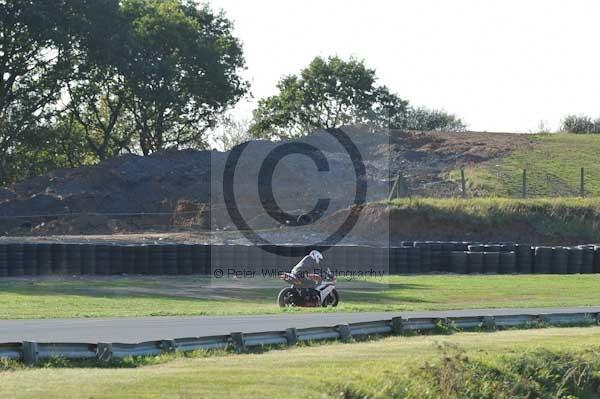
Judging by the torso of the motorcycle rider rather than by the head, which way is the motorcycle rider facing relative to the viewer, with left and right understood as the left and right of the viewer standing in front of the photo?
facing to the right of the viewer

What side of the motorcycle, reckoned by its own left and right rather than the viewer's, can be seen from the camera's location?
right

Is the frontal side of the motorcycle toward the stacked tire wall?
no

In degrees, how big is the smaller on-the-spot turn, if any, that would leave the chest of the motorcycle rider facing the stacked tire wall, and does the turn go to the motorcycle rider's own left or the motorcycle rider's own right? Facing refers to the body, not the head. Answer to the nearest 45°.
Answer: approximately 90° to the motorcycle rider's own left

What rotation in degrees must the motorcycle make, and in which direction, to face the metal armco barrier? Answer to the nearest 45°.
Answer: approximately 90° to its right
